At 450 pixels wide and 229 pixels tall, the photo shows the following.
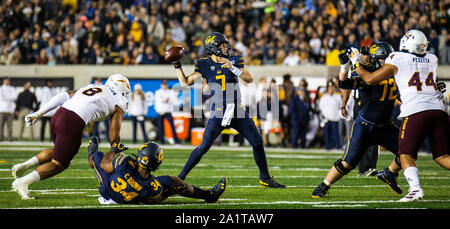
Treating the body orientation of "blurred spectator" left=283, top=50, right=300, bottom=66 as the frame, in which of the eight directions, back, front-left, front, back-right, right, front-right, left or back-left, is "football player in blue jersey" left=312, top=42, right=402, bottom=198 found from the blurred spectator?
front

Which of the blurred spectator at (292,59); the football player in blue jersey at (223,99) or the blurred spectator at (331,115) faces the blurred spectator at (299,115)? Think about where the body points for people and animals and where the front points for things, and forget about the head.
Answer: the blurred spectator at (292,59)

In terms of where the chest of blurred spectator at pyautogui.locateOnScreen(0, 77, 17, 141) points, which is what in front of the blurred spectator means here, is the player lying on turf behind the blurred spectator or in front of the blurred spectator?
in front

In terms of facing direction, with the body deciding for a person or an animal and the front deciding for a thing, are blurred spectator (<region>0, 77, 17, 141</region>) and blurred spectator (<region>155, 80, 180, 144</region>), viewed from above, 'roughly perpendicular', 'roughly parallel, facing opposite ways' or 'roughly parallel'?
roughly parallel

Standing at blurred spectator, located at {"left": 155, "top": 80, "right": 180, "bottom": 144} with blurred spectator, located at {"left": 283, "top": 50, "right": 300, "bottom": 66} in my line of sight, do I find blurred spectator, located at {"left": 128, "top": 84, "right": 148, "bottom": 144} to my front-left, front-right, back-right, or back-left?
back-left

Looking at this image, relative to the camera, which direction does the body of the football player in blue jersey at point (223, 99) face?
toward the camera

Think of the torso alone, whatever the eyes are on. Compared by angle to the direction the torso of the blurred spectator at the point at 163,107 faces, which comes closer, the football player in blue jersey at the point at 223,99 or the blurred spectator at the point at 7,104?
the football player in blue jersey

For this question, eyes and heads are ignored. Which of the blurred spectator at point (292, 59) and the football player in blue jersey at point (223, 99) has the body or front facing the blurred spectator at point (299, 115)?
the blurred spectator at point (292, 59)

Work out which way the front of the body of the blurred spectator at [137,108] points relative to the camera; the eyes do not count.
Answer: toward the camera

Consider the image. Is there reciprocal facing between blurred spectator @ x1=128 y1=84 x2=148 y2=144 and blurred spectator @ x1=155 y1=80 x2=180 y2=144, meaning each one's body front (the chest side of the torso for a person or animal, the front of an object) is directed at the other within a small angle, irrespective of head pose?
no

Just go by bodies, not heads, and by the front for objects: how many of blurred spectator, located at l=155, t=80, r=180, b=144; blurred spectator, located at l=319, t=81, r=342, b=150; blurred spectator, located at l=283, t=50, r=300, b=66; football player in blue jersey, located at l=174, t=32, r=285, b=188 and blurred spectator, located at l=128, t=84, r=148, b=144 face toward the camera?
5

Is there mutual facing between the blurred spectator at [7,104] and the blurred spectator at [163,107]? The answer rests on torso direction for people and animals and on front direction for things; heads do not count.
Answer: no

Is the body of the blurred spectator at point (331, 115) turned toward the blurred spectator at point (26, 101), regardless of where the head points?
no

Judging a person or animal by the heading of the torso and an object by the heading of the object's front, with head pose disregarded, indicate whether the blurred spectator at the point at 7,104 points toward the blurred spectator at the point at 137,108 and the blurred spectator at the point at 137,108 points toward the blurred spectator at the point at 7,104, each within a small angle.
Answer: no

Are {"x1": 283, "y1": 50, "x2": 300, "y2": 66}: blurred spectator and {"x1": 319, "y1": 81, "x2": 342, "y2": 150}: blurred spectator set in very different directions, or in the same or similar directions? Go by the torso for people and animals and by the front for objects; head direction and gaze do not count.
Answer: same or similar directions

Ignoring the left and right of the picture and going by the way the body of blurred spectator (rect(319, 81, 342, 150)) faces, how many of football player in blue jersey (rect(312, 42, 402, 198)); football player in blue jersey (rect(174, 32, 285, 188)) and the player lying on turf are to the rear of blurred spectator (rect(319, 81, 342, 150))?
0

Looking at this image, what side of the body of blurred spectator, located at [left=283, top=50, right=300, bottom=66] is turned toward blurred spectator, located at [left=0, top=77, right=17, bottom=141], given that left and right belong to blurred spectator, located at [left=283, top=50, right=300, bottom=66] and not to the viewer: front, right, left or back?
right

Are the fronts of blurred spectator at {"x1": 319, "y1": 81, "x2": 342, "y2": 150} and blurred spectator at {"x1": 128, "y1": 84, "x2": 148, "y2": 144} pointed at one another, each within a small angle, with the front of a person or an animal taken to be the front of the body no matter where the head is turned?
no

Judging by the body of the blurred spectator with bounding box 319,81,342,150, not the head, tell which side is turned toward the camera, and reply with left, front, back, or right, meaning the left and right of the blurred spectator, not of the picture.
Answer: front

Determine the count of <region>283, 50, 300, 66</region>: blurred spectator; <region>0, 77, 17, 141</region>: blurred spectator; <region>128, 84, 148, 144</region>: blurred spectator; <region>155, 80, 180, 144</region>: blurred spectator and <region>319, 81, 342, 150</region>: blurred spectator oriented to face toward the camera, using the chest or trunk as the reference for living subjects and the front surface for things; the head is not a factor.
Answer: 5

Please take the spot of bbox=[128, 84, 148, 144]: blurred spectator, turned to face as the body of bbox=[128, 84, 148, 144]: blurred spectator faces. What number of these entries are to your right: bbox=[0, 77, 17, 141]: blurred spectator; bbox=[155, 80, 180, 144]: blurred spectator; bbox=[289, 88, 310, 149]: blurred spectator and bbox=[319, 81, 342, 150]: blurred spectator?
1
